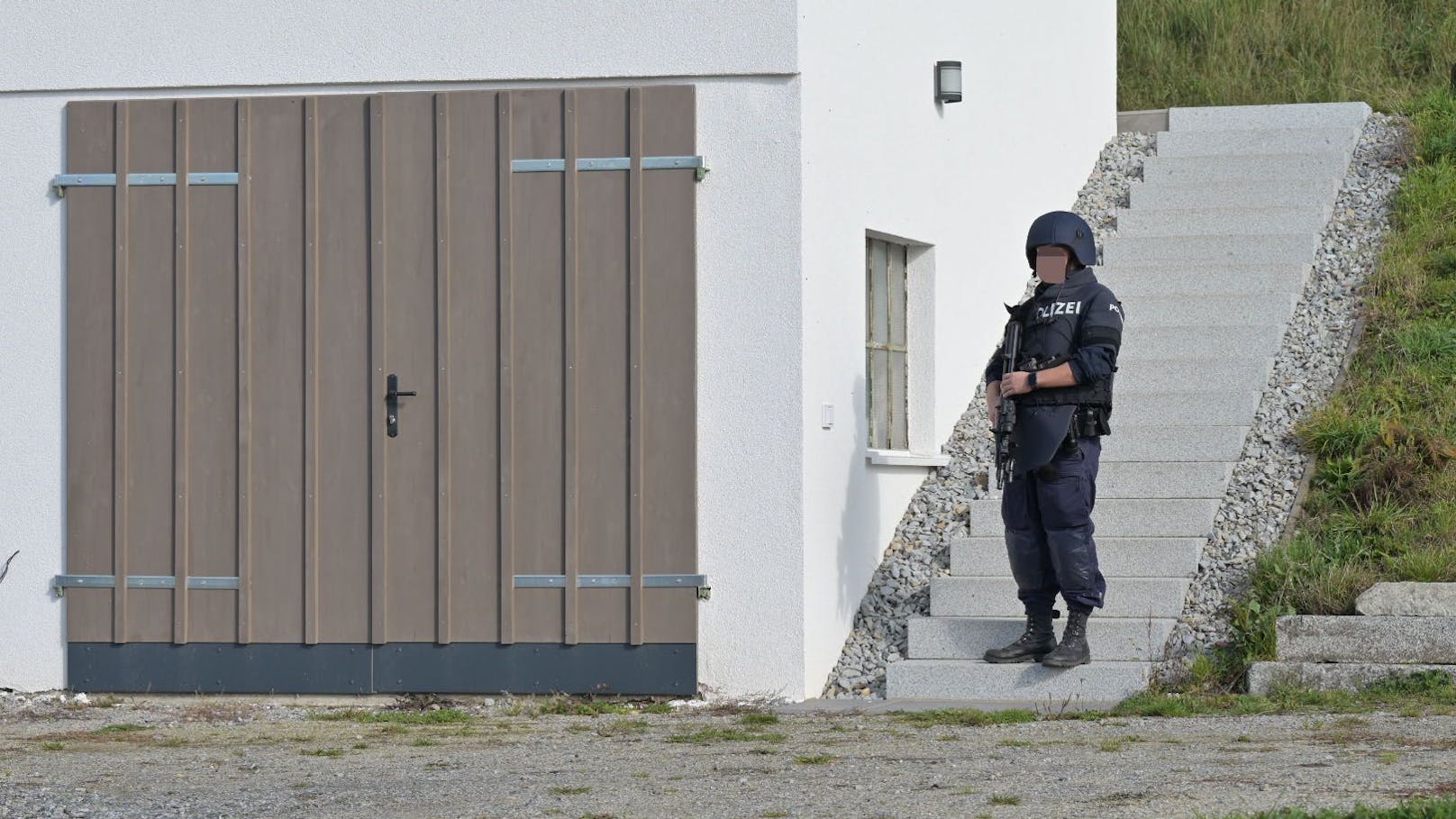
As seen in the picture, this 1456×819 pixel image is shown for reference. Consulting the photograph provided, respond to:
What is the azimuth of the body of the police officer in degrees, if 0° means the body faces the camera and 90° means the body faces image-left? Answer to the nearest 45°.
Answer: approximately 45°

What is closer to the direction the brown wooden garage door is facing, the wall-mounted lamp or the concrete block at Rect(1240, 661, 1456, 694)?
the concrete block

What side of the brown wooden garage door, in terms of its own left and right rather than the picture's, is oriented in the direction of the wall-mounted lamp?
left

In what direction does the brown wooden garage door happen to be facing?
toward the camera

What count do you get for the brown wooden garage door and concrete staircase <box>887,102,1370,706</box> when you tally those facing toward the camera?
2

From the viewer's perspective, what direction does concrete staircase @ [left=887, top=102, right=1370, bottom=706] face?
toward the camera

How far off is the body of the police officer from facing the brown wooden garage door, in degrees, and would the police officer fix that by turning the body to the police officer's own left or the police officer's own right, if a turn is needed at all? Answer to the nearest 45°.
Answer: approximately 45° to the police officer's own right

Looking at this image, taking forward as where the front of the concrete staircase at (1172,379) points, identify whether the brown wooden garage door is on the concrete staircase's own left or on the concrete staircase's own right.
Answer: on the concrete staircase's own right

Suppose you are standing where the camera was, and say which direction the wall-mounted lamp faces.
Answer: facing the viewer and to the right of the viewer

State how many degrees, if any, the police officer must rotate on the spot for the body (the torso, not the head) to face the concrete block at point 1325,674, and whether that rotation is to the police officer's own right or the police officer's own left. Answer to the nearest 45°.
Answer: approximately 135° to the police officer's own left

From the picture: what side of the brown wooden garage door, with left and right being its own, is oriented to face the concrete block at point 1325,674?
left
